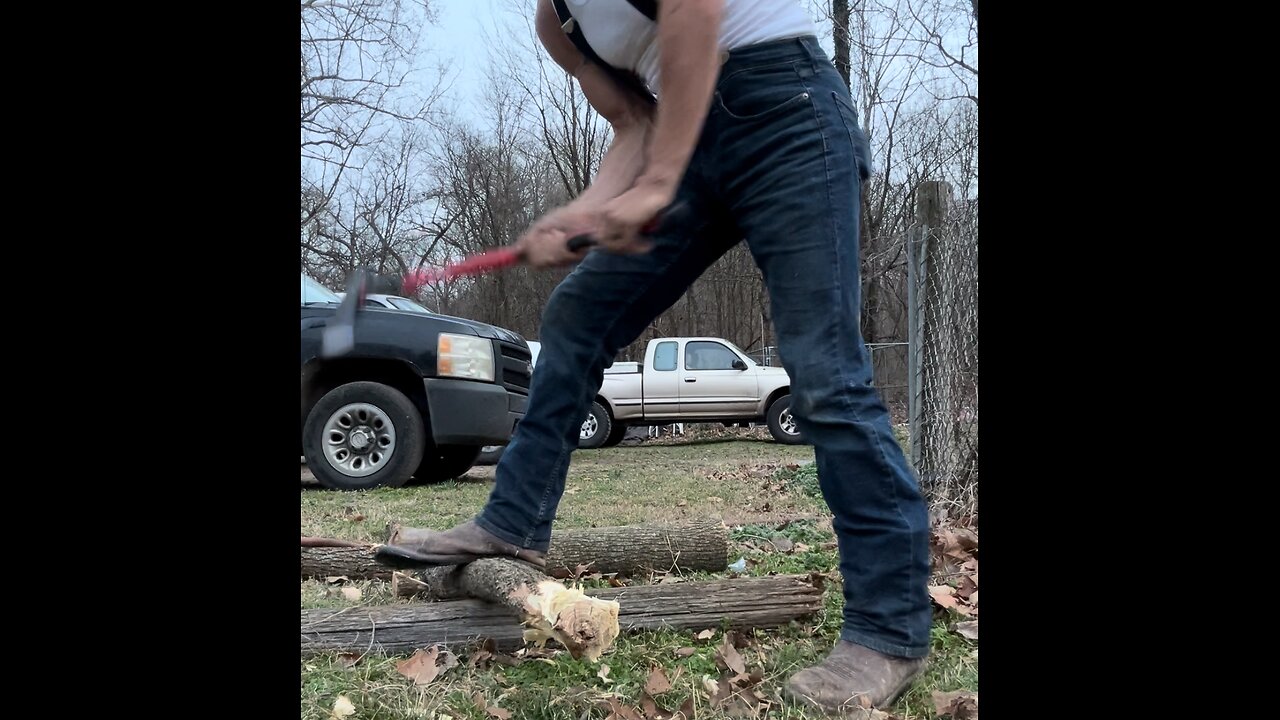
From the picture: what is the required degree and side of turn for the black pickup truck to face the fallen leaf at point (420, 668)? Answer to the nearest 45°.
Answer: approximately 45° to its right

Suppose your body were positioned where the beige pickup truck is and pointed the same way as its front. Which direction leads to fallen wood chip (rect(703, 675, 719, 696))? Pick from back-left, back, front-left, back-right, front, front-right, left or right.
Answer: right

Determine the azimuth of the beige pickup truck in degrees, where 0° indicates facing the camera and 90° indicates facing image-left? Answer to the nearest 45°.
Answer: approximately 270°

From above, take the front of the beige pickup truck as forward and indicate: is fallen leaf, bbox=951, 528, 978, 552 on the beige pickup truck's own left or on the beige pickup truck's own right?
on the beige pickup truck's own right

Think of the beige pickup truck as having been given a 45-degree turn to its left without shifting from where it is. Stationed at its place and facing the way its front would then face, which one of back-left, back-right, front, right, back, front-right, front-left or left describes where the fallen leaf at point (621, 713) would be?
back-right

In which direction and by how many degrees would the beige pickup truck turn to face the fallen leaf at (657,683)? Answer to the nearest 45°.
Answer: approximately 90° to its right

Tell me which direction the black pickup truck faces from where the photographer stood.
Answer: facing the viewer and to the right of the viewer

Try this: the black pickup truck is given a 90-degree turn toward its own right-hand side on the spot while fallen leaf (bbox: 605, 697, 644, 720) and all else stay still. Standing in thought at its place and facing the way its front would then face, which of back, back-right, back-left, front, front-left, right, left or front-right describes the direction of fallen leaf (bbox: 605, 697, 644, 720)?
front-left

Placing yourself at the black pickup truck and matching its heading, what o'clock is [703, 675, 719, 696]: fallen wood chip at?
The fallen wood chip is roughly at 1 o'clock from the black pickup truck.

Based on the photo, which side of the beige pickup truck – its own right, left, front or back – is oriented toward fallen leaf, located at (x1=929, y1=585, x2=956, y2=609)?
right

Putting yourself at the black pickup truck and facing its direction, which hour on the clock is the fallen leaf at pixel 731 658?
The fallen leaf is roughly at 1 o'clock from the black pickup truck.

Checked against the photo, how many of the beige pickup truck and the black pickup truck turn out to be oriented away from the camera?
0

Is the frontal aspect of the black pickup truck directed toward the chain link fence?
yes

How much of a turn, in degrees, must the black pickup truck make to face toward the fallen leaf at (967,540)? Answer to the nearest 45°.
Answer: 0° — it already faces it
